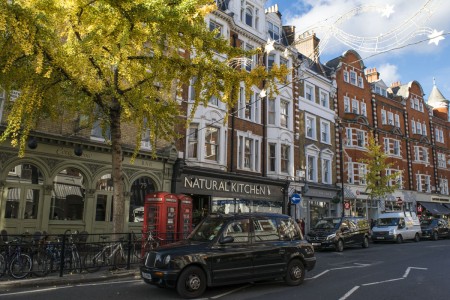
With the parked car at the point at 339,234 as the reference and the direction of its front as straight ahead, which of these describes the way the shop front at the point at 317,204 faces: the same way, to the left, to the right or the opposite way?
to the left

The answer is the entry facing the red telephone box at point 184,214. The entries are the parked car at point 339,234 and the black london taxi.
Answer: the parked car

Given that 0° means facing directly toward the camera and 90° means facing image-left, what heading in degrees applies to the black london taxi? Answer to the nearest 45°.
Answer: approximately 45°

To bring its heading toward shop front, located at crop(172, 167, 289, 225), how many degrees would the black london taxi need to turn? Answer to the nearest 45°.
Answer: approximately 135° to its right

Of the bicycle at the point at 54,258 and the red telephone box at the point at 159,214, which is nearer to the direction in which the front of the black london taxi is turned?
the bicycle

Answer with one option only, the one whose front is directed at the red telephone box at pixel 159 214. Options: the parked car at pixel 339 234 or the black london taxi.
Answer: the parked car

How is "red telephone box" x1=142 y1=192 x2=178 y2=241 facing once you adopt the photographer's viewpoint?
facing the viewer and to the right of the viewer

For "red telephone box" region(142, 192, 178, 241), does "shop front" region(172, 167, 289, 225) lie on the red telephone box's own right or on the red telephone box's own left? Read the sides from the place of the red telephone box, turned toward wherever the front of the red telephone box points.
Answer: on the red telephone box's own left

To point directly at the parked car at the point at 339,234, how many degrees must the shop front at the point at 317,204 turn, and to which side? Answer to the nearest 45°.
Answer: approximately 45° to its right

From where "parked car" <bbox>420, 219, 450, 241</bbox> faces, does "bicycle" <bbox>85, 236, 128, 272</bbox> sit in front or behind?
in front

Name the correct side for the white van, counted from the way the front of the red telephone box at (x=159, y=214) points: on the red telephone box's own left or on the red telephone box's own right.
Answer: on the red telephone box's own left

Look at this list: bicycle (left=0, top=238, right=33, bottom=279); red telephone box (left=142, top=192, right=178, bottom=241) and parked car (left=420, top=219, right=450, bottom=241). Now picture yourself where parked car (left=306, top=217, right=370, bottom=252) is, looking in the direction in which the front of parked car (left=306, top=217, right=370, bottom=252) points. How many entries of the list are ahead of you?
2

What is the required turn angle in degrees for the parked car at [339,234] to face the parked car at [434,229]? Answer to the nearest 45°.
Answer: approximately 180°

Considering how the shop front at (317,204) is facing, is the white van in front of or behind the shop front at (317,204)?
in front

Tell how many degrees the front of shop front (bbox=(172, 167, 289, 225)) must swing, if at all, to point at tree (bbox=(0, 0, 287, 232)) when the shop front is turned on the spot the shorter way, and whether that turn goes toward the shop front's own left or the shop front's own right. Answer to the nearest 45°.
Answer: approximately 45° to the shop front's own right

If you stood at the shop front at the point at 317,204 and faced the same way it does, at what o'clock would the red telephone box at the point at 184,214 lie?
The red telephone box is roughly at 2 o'clock from the shop front.
